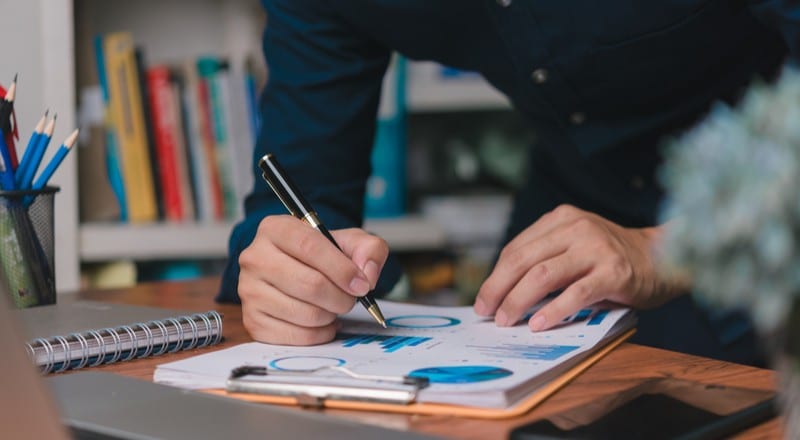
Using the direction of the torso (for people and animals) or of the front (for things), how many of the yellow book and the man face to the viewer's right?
0

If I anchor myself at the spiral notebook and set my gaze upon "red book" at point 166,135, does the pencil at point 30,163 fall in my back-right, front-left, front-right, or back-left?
front-left

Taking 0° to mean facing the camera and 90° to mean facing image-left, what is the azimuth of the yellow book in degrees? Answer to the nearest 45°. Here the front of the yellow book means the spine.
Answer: approximately 0°

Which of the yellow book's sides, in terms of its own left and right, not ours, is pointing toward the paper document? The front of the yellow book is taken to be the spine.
front

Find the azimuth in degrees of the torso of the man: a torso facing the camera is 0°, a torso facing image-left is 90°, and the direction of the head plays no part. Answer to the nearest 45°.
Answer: approximately 45°

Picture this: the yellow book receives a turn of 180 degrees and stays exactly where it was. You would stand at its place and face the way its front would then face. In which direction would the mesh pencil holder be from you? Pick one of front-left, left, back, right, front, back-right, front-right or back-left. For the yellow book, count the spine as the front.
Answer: back

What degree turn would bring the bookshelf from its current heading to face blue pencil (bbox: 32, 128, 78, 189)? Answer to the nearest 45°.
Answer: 0° — it already faces it

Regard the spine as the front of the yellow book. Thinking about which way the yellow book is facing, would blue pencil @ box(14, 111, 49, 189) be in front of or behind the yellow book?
in front

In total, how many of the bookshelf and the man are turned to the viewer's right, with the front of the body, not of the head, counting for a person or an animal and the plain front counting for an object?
0

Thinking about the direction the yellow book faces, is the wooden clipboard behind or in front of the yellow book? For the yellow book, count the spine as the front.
in front

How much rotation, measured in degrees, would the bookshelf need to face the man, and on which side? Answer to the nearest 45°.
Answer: approximately 45° to its left

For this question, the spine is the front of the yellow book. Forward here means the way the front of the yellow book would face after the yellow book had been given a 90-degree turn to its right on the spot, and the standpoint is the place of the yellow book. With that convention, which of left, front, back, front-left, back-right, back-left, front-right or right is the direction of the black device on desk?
left

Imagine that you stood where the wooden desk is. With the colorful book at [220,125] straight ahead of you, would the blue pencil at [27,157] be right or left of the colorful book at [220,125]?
left

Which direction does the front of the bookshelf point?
toward the camera

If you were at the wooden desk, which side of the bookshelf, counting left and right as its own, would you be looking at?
front

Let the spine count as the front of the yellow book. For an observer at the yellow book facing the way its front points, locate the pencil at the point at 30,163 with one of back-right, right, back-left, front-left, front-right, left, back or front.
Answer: front
